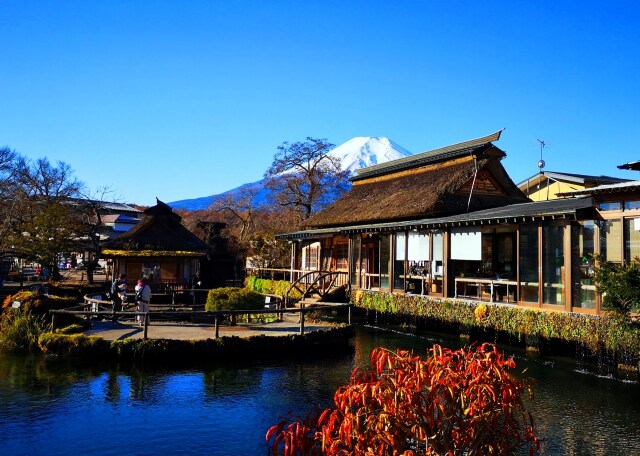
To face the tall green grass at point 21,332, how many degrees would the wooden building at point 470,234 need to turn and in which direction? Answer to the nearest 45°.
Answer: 0° — it already faces it

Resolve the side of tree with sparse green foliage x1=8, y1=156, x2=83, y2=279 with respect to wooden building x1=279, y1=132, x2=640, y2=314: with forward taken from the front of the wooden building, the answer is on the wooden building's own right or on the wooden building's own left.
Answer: on the wooden building's own right

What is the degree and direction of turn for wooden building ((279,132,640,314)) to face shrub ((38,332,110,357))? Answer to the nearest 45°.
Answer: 0° — it already faces it

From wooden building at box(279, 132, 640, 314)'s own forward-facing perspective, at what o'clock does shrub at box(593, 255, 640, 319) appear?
The shrub is roughly at 10 o'clock from the wooden building.

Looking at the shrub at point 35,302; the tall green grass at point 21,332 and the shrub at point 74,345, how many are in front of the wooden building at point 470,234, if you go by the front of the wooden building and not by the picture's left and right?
3

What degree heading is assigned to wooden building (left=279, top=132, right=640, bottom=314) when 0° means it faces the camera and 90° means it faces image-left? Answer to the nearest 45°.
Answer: approximately 45°

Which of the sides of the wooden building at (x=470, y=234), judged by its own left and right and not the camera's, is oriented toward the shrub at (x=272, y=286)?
right
